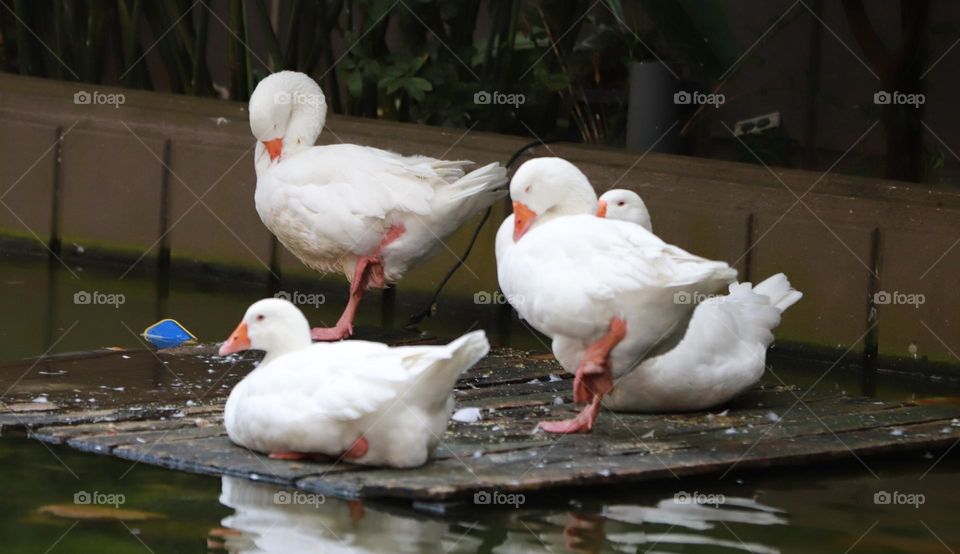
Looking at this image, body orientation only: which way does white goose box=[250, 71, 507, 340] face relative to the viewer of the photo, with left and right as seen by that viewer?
facing to the left of the viewer

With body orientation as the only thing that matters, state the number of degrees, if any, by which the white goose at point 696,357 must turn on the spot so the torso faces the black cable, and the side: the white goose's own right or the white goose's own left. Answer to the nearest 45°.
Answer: approximately 45° to the white goose's own right

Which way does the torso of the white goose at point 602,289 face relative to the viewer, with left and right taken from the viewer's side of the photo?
facing to the left of the viewer

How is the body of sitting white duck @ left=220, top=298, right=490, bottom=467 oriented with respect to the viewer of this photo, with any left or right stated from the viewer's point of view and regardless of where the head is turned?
facing to the left of the viewer

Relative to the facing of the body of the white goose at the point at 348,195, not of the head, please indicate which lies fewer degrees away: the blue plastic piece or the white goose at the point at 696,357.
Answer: the blue plastic piece

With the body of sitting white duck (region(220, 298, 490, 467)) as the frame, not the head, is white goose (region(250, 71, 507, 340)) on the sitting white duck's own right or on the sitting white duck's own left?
on the sitting white duck's own right
